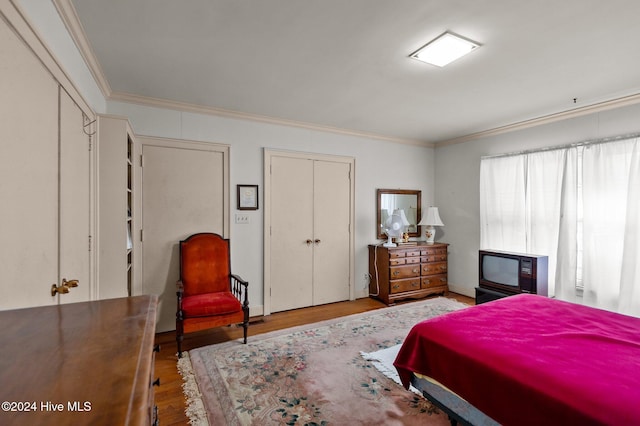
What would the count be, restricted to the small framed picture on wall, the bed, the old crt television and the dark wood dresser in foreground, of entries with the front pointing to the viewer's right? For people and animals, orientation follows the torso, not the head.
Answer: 1

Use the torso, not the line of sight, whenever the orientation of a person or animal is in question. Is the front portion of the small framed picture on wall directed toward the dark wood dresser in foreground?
yes

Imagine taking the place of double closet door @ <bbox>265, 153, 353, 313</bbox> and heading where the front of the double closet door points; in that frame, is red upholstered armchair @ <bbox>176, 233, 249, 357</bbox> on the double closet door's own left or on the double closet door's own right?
on the double closet door's own right

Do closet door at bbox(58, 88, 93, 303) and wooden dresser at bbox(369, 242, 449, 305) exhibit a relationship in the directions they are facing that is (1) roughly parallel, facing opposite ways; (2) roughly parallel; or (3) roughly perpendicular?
roughly perpendicular

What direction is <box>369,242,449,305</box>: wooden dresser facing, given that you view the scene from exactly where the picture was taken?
facing the viewer and to the right of the viewer

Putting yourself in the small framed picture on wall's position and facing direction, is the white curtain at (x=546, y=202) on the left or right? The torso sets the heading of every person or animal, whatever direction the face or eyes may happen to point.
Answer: on its left

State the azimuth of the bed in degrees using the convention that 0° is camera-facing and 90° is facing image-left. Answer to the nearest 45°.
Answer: approximately 135°

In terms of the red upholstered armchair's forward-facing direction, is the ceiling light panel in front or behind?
in front

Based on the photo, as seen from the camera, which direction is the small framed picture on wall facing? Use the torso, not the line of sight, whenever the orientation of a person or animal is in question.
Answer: toward the camera

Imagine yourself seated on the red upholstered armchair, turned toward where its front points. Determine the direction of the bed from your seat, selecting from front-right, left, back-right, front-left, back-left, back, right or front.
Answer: front

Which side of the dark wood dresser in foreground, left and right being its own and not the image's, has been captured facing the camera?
right

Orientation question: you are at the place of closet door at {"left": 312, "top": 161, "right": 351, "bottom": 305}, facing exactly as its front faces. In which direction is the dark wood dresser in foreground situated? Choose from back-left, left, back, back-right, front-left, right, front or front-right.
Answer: front-right

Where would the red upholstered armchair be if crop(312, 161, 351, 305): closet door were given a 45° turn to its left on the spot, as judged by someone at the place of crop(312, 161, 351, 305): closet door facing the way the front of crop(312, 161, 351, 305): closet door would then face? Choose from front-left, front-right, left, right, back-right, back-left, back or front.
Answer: back-right
